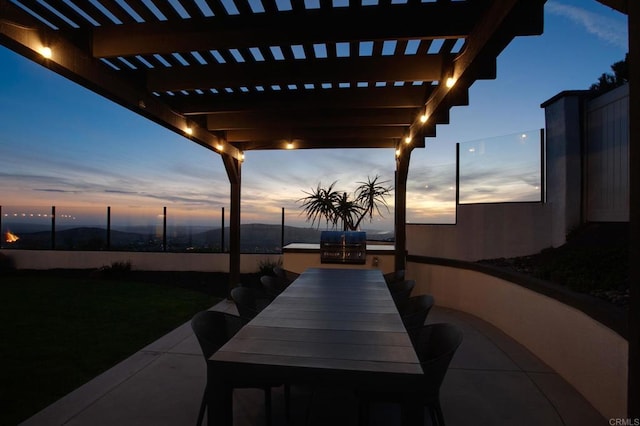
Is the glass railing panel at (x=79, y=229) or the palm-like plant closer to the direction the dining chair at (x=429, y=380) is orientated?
the glass railing panel

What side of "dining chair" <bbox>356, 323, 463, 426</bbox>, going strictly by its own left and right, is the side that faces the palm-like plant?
right

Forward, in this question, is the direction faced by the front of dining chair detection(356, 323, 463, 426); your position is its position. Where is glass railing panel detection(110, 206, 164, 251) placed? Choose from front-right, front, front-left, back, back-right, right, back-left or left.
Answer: front-right

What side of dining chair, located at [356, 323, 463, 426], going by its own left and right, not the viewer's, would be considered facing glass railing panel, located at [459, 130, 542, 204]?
right

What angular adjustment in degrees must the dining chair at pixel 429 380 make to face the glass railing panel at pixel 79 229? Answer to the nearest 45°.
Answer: approximately 45° to its right

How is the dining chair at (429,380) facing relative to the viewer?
to the viewer's left

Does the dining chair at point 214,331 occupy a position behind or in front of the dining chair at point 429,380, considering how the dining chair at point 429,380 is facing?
in front

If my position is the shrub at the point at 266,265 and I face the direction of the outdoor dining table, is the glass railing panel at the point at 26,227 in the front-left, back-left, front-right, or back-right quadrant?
back-right
